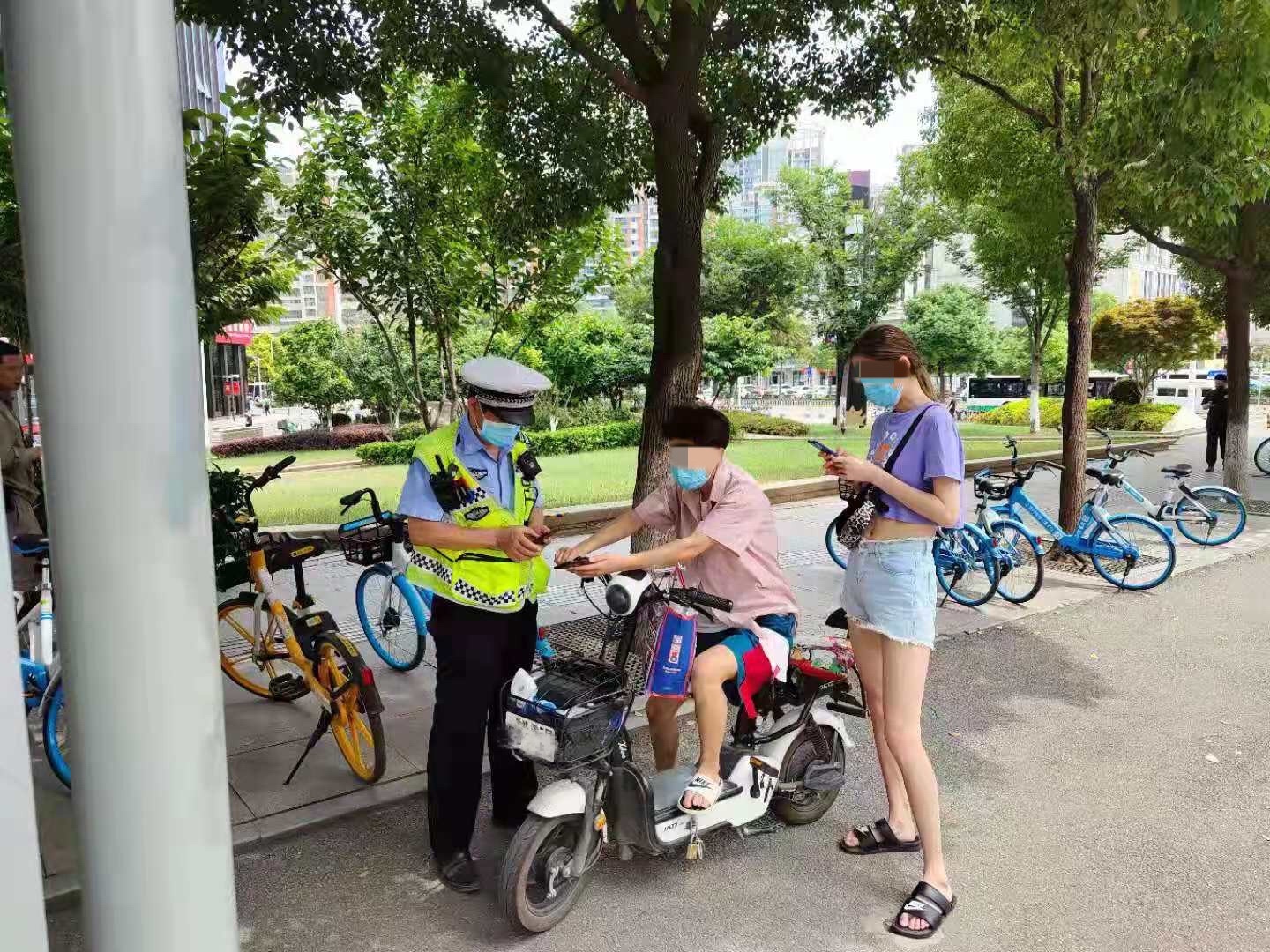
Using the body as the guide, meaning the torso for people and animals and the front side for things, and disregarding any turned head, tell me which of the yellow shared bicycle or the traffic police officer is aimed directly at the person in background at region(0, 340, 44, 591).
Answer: the yellow shared bicycle

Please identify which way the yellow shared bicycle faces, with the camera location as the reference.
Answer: facing away from the viewer and to the left of the viewer

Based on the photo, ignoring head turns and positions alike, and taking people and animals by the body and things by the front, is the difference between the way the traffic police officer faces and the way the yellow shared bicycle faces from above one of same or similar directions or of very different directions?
very different directions

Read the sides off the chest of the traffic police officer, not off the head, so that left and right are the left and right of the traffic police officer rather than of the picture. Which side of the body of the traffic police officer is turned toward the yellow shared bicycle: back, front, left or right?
back

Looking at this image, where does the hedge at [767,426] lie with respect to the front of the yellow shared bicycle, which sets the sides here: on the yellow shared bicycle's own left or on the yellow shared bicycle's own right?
on the yellow shared bicycle's own right

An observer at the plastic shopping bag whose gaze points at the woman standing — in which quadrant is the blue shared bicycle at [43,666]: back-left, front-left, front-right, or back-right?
back-left

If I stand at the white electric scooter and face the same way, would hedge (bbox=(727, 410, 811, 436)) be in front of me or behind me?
behind

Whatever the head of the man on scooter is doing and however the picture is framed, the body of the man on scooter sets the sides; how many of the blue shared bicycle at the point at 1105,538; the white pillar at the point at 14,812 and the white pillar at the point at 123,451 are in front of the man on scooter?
2

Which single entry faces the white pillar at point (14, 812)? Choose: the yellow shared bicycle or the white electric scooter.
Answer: the white electric scooter
